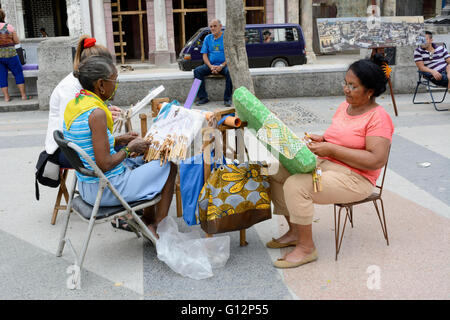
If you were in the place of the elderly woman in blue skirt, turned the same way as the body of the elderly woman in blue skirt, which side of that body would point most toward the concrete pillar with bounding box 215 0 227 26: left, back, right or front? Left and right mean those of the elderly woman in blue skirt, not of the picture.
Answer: left

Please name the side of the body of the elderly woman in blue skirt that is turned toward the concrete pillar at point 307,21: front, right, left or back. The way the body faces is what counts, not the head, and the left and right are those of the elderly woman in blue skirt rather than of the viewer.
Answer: left

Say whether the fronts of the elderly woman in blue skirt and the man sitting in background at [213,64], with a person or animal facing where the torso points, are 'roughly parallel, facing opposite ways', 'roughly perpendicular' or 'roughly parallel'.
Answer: roughly perpendicular

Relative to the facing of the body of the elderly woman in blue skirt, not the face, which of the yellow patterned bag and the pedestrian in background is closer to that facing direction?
the yellow patterned bag

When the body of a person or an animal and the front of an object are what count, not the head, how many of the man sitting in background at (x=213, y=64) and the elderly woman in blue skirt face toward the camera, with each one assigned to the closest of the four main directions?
1

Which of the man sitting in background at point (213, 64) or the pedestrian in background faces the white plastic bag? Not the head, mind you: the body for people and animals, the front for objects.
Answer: the man sitting in background

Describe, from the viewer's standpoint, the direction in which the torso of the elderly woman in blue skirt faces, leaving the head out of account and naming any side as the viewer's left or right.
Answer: facing to the right of the viewer

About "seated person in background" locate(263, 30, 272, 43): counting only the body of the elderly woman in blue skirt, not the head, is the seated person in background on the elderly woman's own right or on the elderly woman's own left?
on the elderly woman's own left
